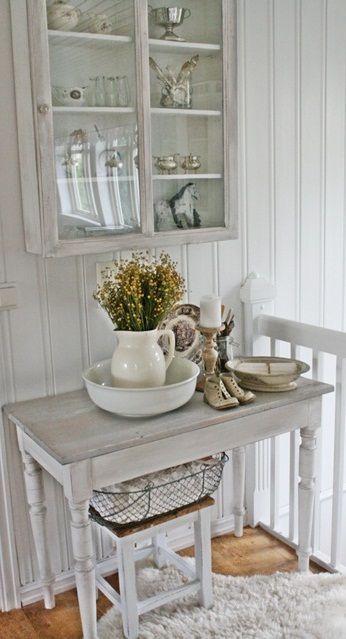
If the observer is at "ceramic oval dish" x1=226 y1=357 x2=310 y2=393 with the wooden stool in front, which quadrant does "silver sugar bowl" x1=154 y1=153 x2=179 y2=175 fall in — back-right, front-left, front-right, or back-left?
front-right

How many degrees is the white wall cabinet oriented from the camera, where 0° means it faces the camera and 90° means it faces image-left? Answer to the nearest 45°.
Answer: approximately 315°

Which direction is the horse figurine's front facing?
to the viewer's right
